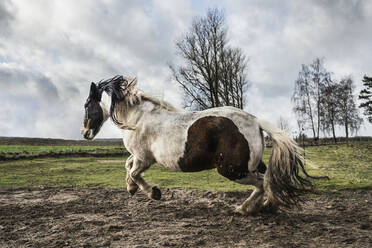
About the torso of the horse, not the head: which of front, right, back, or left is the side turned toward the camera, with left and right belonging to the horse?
left

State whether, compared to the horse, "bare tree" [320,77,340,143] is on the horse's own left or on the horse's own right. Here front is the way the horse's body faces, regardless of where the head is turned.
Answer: on the horse's own right

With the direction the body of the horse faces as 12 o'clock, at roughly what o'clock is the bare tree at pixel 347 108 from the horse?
The bare tree is roughly at 4 o'clock from the horse.

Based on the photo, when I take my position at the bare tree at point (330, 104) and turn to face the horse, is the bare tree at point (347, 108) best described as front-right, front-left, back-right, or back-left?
back-left
